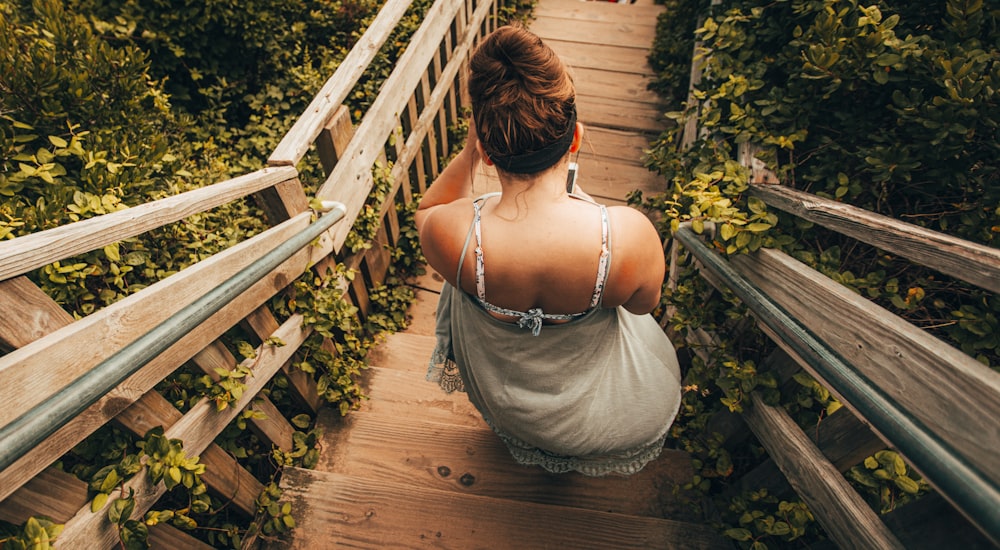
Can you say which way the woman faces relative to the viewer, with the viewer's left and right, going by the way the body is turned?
facing away from the viewer

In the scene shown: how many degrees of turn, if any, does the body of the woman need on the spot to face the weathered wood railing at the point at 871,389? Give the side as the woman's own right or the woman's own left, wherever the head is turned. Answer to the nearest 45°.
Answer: approximately 135° to the woman's own right

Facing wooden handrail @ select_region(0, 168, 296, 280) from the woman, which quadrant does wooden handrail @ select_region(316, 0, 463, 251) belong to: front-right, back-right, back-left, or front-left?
front-right

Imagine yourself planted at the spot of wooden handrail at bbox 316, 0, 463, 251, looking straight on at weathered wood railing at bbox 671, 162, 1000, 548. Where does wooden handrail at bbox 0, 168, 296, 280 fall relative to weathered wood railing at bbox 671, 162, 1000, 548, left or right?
right

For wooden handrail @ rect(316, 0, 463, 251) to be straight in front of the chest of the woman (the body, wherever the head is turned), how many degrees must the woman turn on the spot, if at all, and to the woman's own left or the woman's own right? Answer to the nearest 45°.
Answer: approximately 45° to the woman's own left

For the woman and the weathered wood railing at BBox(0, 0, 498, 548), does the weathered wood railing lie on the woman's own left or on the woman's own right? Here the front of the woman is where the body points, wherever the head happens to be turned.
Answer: on the woman's own left

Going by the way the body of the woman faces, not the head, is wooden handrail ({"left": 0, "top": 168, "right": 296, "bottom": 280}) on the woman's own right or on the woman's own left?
on the woman's own left

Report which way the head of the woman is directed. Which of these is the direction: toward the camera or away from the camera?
away from the camera
